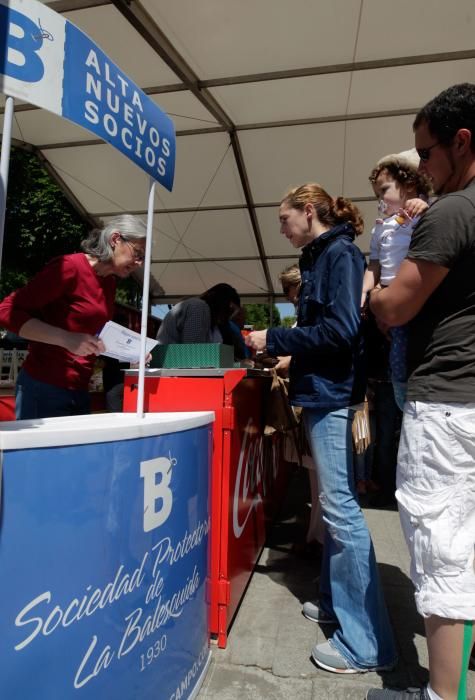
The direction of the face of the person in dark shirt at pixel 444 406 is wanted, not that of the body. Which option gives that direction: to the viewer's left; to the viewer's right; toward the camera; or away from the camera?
to the viewer's left

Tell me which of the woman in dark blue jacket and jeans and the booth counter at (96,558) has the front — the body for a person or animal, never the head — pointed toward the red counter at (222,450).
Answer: the woman in dark blue jacket and jeans

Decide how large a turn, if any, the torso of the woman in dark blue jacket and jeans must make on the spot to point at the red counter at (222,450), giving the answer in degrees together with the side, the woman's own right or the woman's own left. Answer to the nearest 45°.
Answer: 0° — they already face it

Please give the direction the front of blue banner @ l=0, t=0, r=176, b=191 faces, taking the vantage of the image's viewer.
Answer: facing the viewer and to the right of the viewer

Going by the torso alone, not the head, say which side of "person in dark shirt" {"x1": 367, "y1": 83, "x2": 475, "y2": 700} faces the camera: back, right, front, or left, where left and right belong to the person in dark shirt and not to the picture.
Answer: left

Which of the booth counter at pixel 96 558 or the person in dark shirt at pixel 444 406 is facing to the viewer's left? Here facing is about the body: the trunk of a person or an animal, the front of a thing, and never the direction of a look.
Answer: the person in dark shirt

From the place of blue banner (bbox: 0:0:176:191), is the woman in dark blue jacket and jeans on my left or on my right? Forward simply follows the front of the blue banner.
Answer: on my left

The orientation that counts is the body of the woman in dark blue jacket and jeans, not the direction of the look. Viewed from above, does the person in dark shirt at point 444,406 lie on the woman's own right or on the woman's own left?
on the woman's own left

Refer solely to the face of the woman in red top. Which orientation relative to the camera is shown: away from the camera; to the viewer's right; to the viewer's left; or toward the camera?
to the viewer's right

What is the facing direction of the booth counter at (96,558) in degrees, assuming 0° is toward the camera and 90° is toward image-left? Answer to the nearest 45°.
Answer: approximately 315°

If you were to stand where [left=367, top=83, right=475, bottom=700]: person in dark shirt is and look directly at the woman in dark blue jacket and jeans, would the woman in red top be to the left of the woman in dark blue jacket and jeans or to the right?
left

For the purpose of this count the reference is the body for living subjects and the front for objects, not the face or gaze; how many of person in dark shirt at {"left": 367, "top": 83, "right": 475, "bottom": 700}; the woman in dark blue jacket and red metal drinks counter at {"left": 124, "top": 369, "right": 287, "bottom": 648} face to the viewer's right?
1

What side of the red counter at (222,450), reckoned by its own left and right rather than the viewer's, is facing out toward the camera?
right

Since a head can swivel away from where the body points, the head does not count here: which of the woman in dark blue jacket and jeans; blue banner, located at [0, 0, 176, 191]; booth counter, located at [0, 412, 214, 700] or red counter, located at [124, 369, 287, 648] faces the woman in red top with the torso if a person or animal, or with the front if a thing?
the woman in dark blue jacket and jeans
